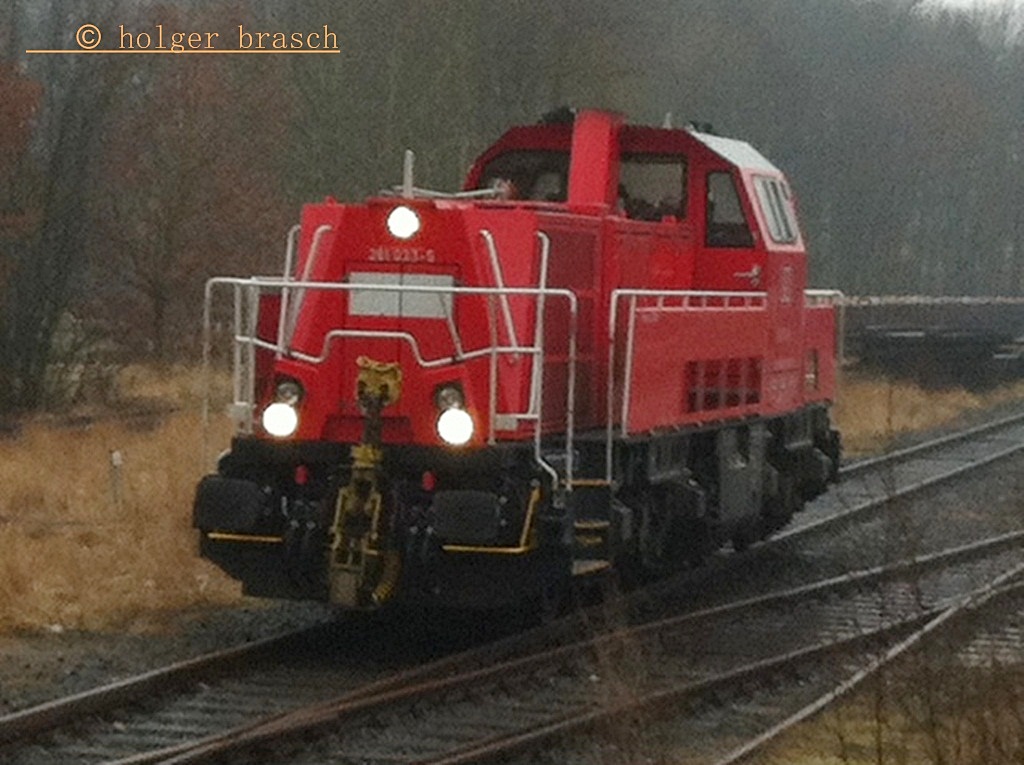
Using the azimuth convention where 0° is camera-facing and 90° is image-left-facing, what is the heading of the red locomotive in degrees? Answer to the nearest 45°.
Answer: approximately 45°

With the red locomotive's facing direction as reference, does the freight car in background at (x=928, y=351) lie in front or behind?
behind
